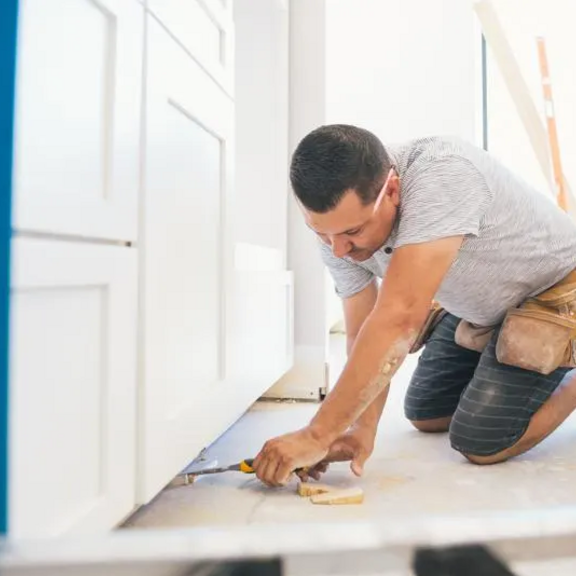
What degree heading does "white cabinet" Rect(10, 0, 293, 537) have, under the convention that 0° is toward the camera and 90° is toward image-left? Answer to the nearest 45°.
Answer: approximately 315°
